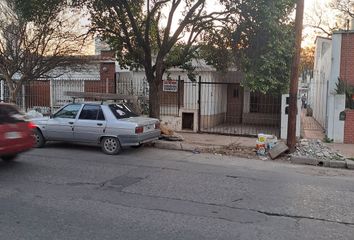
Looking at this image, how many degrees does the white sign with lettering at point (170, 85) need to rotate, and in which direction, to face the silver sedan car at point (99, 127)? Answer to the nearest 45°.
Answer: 0° — it already faces it

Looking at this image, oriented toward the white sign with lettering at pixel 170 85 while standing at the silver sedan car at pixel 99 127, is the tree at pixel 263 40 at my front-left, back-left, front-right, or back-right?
front-right

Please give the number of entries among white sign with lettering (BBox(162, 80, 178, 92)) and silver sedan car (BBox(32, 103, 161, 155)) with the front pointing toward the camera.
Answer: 1

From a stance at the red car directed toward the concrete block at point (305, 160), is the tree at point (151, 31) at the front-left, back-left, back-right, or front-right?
front-left

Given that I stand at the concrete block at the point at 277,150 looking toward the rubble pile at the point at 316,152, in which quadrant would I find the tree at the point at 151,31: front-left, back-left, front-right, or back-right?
back-left

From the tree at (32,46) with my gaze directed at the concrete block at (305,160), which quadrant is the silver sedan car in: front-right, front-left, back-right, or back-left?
front-right

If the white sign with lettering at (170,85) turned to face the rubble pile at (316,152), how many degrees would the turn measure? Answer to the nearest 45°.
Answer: approximately 45° to its left

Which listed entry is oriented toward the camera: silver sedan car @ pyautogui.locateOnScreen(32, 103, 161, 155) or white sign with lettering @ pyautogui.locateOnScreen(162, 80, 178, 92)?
the white sign with lettering

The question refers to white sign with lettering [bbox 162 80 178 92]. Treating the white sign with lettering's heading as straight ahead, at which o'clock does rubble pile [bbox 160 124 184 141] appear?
The rubble pile is roughly at 12 o'clock from the white sign with lettering.

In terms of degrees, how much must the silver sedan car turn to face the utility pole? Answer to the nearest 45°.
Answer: approximately 135° to its right

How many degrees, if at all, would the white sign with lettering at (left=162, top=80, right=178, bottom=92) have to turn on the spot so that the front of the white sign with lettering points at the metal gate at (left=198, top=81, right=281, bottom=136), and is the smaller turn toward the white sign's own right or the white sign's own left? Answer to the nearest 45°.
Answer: approximately 135° to the white sign's own left

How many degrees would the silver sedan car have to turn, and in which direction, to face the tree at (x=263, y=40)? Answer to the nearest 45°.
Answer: approximately 135° to its right

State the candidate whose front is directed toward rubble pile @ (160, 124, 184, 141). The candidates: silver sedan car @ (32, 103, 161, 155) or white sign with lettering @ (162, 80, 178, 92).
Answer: the white sign with lettering

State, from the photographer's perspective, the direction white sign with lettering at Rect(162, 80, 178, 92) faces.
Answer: facing the viewer
